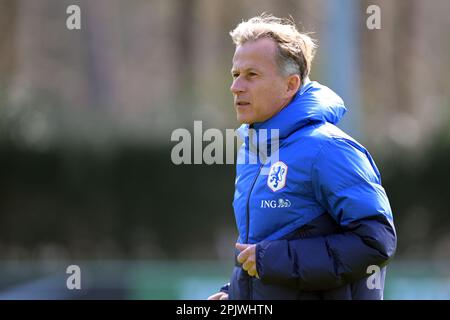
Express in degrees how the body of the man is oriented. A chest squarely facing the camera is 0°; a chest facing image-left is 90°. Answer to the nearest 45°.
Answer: approximately 45°
